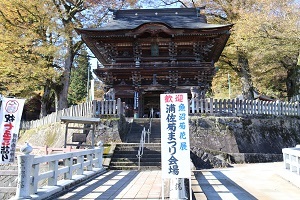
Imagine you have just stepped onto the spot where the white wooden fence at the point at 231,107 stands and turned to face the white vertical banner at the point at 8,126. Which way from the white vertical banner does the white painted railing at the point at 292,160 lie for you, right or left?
left

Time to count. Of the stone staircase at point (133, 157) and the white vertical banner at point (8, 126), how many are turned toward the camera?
2

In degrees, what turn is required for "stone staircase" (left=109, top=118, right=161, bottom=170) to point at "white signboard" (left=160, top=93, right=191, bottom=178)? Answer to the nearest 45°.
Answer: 0° — it already faces it

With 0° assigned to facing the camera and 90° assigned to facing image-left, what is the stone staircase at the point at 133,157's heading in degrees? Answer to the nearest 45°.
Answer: approximately 0°

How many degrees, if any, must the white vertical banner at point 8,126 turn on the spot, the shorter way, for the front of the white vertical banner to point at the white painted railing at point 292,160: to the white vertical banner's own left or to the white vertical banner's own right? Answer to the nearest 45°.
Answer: approximately 90° to the white vertical banner's own left

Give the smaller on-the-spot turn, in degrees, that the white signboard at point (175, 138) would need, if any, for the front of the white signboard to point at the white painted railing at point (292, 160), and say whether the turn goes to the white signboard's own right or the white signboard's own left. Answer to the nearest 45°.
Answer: approximately 135° to the white signboard's own left

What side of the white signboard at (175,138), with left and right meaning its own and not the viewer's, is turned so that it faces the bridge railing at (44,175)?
right

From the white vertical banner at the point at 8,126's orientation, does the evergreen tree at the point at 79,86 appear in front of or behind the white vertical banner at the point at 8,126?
behind

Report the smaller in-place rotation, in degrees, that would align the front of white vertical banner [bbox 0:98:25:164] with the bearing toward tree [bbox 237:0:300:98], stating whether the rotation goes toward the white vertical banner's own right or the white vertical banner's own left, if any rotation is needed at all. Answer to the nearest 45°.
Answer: approximately 90° to the white vertical banner's own left
